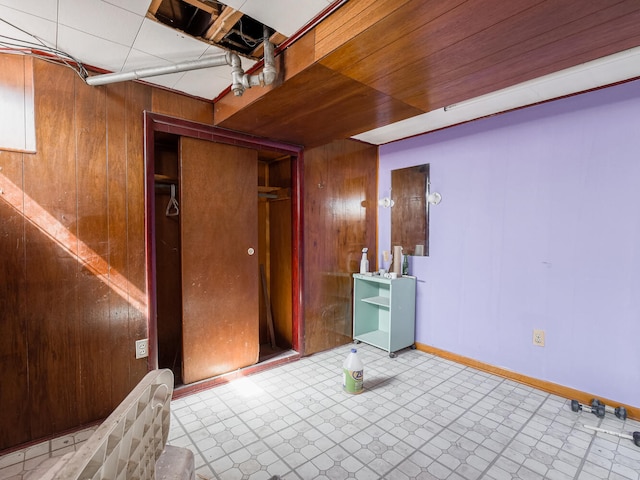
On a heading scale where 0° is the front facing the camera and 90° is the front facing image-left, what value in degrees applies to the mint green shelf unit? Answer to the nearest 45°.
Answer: approximately 45°

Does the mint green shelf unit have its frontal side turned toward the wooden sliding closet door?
yes

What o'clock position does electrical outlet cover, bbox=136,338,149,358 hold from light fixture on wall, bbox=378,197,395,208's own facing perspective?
The electrical outlet cover is roughly at 12 o'clock from the light fixture on wall.

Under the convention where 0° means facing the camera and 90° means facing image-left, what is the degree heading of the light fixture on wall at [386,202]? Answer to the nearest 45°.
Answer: approximately 45°

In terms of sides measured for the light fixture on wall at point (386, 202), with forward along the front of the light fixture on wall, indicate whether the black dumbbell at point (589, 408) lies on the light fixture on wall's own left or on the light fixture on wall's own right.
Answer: on the light fixture on wall's own left

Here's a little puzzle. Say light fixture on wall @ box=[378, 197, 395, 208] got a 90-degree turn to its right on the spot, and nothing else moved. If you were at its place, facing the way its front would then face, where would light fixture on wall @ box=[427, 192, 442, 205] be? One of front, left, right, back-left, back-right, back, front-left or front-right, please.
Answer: back

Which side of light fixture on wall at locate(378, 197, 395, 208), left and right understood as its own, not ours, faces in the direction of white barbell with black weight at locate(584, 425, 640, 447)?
left
